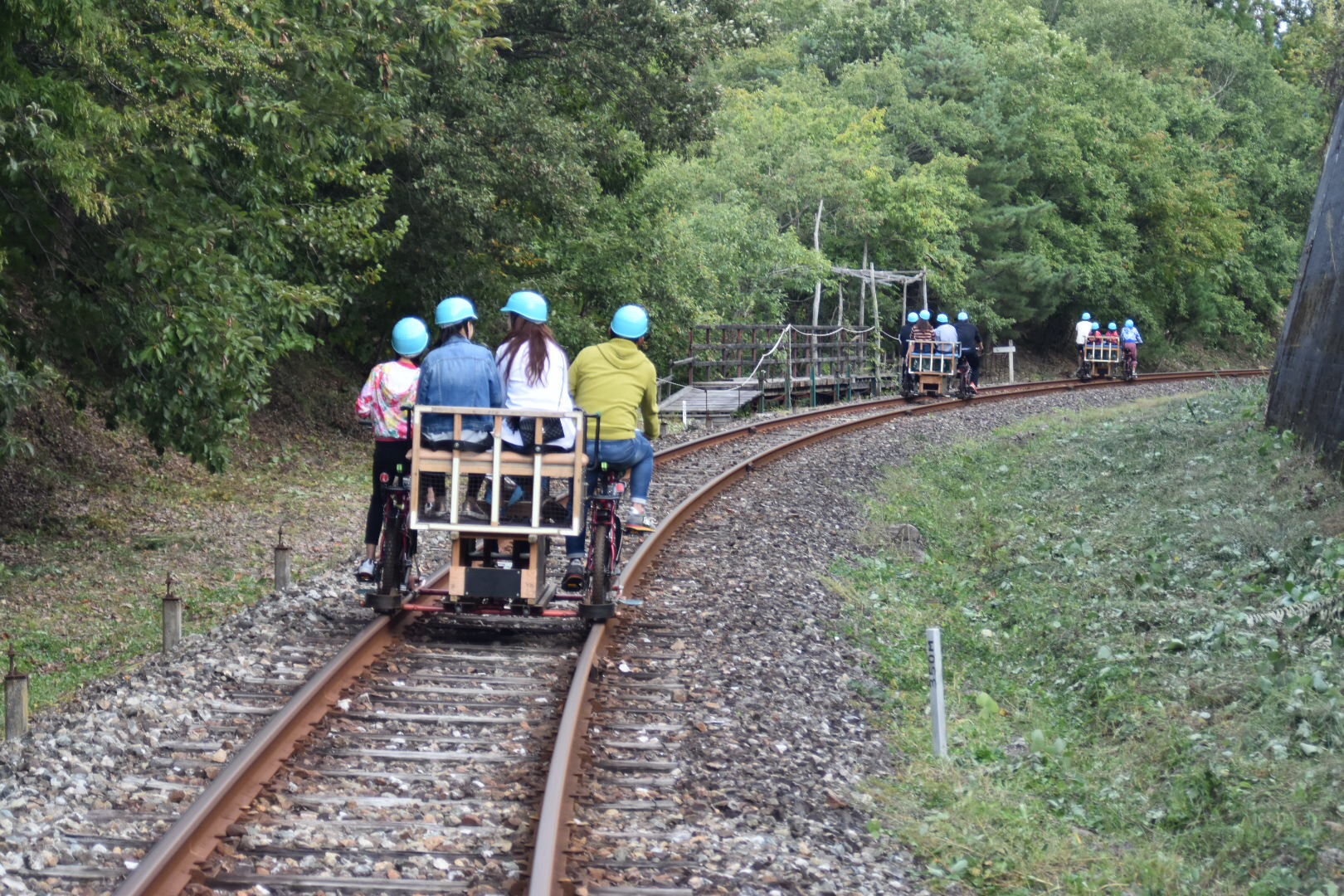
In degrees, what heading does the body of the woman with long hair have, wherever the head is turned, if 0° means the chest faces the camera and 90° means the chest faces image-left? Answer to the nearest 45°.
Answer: approximately 180°

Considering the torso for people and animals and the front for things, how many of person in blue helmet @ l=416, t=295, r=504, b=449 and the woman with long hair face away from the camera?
2

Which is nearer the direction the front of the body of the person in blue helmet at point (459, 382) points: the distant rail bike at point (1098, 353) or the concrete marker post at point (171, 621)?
the distant rail bike

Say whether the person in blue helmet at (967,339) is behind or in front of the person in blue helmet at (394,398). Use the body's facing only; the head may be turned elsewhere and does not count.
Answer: in front

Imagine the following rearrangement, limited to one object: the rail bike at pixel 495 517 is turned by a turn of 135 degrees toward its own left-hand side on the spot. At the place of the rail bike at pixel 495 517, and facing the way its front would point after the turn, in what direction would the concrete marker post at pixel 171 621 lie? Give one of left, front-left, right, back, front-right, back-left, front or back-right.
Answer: front-right

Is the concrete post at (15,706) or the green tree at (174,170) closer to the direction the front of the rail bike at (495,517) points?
the green tree

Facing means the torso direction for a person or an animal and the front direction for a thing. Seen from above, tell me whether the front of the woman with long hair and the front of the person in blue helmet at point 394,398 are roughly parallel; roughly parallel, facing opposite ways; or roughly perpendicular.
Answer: roughly parallel

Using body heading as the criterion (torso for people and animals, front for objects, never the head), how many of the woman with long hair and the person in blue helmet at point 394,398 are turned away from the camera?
2

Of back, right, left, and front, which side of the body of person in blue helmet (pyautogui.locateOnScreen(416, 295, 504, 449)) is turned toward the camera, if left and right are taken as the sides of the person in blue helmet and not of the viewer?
back

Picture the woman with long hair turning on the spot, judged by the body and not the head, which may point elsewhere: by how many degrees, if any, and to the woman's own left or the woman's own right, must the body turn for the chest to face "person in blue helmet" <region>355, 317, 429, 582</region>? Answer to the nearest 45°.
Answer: approximately 90° to the woman's own left

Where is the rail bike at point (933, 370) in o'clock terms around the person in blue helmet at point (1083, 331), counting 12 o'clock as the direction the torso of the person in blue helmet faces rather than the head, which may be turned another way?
The rail bike is roughly at 5 o'clock from the person in blue helmet.

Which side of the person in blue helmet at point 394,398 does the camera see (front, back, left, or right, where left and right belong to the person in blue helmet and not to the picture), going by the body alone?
back

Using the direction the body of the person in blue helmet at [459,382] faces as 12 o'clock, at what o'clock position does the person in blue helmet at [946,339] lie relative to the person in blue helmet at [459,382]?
the person in blue helmet at [946,339] is roughly at 1 o'clock from the person in blue helmet at [459,382].

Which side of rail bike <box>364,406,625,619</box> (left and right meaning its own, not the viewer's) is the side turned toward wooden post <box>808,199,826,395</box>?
front

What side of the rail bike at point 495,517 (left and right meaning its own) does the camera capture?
back
